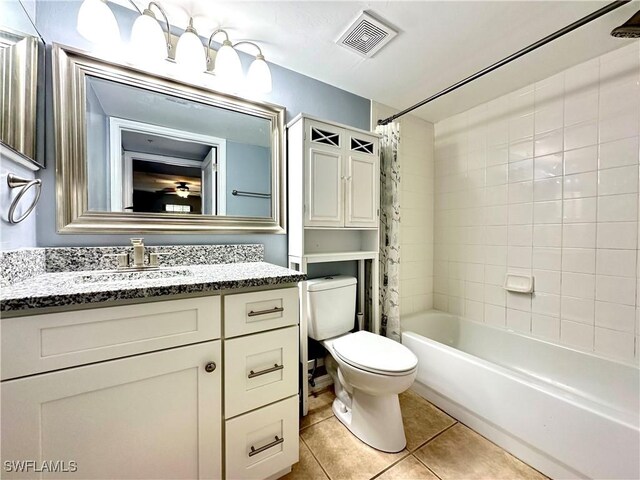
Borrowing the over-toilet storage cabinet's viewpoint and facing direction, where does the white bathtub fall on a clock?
The white bathtub is roughly at 11 o'clock from the over-toilet storage cabinet.

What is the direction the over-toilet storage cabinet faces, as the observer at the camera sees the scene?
facing the viewer and to the right of the viewer

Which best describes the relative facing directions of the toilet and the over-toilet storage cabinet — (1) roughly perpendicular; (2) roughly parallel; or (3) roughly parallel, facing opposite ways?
roughly parallel

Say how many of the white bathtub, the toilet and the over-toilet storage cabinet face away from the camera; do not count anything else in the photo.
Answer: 0

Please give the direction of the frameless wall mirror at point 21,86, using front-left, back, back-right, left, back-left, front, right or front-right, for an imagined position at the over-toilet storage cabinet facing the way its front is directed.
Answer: right

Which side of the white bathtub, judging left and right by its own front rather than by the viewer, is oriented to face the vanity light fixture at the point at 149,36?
front

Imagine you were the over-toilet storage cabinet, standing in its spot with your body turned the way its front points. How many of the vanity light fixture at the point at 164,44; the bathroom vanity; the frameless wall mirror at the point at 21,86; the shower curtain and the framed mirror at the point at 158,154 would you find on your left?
1

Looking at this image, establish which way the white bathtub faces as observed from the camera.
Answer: facing the viewer and to the left of the viewer

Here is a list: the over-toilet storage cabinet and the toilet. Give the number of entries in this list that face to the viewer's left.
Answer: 0
